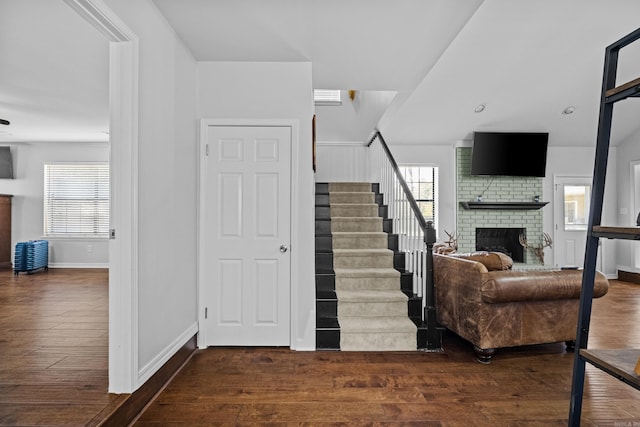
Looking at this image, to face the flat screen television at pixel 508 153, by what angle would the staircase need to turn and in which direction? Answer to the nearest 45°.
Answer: approximately 135° to its left

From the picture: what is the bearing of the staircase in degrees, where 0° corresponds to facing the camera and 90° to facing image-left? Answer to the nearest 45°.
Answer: approximately 0°

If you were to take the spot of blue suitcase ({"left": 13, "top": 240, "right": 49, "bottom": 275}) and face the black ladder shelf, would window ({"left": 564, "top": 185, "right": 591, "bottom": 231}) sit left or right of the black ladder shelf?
left

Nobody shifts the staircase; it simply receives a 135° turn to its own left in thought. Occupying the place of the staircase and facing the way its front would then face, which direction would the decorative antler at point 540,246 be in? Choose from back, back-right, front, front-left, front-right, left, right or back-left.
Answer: front

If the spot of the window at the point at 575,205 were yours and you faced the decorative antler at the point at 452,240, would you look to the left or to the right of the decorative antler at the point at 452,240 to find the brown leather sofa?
left

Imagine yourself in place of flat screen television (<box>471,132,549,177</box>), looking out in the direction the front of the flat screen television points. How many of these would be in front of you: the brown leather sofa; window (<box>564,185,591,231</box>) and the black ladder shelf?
2

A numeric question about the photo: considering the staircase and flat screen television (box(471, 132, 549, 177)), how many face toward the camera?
2

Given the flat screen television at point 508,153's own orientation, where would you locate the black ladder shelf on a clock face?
The black ladder shelf is roughly at 12 o'clock from the flat screen television.

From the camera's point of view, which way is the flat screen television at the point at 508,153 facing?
toward the camera
